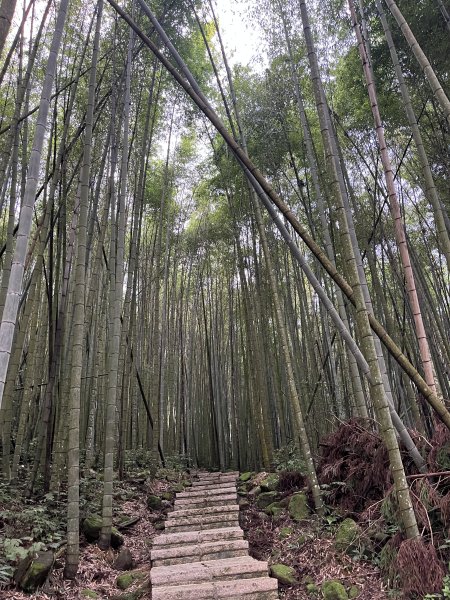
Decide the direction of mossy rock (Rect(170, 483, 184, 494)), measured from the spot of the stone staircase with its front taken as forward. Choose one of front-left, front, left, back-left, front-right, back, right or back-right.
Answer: back

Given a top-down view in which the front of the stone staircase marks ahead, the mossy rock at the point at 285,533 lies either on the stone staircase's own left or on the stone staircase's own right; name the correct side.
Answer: on the stone staircase's own left

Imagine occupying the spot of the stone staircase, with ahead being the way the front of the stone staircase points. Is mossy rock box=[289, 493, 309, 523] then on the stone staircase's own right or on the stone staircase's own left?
on the stone staircase's own left

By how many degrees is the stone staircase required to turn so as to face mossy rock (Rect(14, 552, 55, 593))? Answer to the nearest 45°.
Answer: approximately 45° to its right

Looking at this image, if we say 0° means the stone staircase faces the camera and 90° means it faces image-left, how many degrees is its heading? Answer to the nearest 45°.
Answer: approximately 0°

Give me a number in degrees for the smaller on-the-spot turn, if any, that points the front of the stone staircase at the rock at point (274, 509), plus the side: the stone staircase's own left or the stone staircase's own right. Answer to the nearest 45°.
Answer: approximately 135° to the stone staircase's own left

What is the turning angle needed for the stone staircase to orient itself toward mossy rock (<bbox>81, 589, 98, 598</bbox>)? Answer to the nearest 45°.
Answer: approximately 45° to its right

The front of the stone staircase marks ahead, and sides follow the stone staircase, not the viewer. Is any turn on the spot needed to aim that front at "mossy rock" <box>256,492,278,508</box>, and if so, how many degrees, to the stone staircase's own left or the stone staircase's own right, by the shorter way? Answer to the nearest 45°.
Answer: approximately 135° to the stone staircase's own left

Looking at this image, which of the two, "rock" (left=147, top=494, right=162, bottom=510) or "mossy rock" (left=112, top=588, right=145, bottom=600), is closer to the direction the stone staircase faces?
the mossy rock

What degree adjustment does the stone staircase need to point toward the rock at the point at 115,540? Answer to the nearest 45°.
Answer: approximately 90° to its right

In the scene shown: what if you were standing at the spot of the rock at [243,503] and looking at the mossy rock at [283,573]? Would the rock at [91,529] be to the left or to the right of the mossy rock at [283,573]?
right
